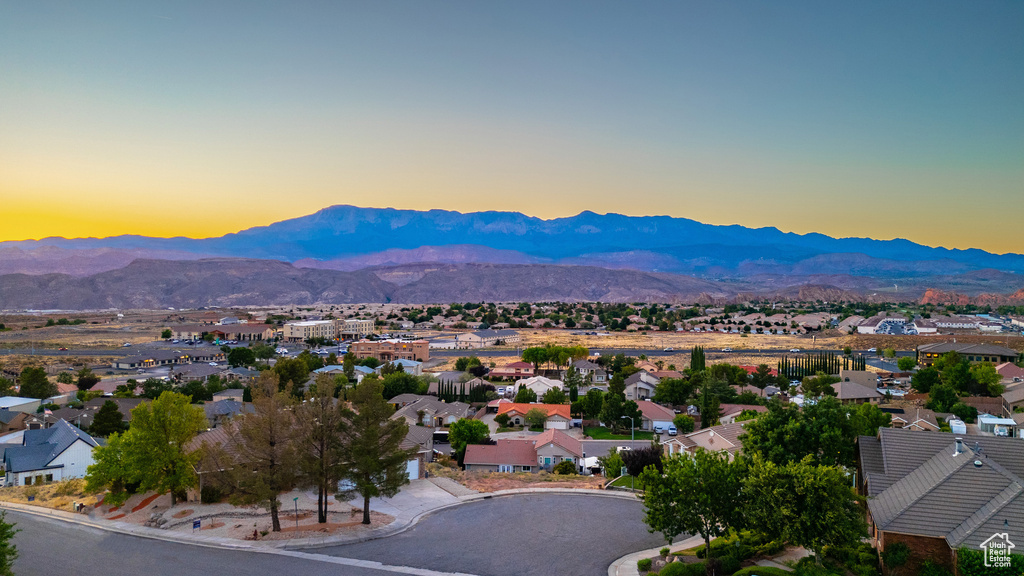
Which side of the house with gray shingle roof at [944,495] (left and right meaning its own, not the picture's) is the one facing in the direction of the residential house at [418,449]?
front

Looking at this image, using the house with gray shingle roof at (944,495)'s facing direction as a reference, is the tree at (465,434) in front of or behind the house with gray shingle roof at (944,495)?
in front

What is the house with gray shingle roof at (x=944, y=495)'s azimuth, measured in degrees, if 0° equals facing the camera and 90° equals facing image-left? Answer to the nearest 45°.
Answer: approximately 90°

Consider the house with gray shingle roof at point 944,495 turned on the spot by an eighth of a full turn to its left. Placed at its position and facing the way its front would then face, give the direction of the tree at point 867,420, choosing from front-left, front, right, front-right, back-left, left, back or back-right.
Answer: back-right

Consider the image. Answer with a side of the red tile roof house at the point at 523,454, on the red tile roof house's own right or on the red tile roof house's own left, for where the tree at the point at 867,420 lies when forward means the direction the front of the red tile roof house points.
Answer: on the red tile roof house's own left

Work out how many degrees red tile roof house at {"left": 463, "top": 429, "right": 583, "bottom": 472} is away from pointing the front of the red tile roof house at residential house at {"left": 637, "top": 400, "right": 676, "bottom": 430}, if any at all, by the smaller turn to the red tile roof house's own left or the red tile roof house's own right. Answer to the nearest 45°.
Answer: approximately 135° to the red tile roof house's own left

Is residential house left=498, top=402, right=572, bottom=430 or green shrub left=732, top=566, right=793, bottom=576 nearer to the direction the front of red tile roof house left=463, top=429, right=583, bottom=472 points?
the green shrub

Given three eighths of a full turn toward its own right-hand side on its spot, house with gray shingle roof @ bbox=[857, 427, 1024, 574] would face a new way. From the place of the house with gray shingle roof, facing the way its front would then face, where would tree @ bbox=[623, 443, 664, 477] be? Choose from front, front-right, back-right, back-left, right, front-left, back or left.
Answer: left

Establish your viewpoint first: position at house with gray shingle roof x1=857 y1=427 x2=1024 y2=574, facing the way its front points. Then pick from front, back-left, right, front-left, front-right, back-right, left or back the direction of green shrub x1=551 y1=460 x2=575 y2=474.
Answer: front-right

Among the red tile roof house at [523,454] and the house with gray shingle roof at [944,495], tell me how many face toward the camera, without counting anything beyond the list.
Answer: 1

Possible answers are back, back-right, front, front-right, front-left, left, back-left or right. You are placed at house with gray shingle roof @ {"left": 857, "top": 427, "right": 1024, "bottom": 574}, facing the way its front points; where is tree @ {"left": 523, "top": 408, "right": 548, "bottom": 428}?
front-right

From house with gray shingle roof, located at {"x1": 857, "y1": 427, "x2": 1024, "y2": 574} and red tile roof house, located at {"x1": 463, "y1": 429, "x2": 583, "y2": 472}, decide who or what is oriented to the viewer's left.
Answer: the house with gray shingle roof

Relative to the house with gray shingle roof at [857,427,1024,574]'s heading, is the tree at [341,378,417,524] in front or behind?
in front

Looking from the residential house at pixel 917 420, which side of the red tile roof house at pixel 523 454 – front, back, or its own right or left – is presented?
left
